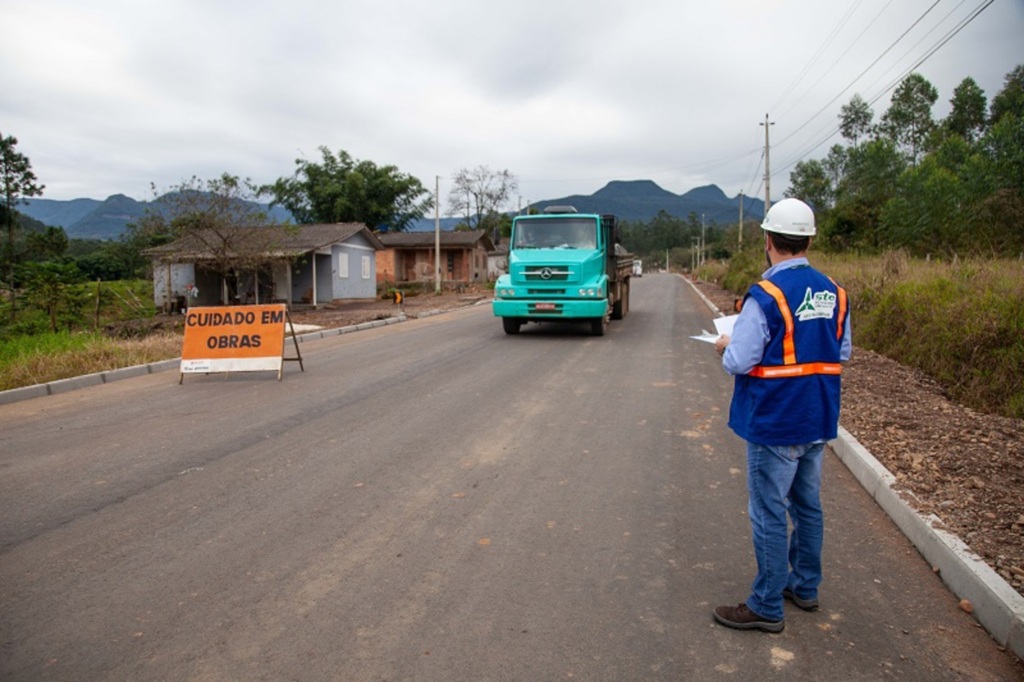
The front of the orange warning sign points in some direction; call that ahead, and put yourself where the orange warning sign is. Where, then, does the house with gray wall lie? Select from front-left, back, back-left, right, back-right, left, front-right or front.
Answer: back

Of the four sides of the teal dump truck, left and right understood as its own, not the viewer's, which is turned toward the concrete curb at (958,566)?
front

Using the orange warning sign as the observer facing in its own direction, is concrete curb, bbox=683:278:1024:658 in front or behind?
in front

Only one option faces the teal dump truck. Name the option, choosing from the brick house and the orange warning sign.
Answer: the brick house

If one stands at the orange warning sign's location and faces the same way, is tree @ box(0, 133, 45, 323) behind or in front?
behind

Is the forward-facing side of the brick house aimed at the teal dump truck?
yes

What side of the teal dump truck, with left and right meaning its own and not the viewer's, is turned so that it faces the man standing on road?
front
